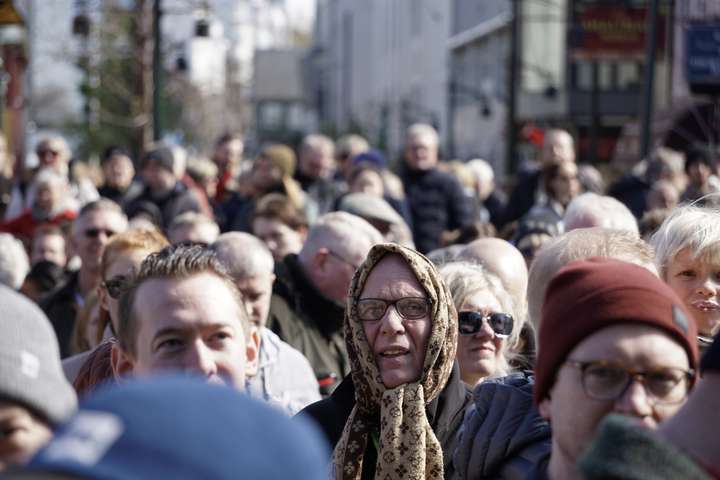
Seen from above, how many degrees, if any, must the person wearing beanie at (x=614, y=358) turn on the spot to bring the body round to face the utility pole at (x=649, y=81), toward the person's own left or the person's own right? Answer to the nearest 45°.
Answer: approximately 135° to the person's own left

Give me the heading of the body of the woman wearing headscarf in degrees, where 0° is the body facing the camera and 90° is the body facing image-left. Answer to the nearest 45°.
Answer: approximately 0°

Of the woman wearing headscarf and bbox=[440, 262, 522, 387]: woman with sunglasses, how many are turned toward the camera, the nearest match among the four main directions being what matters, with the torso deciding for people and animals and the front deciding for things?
2

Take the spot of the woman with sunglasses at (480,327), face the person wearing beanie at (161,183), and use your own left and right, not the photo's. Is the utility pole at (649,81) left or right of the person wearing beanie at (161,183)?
right

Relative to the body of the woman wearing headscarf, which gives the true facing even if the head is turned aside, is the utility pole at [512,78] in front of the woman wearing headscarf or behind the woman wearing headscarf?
behind

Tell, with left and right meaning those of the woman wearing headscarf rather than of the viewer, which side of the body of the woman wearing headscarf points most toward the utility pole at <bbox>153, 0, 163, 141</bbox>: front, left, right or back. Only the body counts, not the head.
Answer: back

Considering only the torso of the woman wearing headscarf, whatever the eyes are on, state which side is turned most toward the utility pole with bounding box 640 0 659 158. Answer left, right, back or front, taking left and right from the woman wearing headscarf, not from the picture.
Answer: back

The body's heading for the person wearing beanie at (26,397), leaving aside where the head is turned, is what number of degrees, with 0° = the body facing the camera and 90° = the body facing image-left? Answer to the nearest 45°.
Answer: approximately 45°
